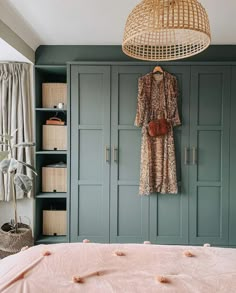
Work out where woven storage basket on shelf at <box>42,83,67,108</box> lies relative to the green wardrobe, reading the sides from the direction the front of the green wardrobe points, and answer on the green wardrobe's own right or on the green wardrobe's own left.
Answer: on the green wardrobe's own right

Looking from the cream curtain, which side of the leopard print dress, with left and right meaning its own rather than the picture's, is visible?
right

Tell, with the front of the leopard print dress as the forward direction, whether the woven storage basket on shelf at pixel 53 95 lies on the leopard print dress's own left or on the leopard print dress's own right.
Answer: on the leopard print dress's own right

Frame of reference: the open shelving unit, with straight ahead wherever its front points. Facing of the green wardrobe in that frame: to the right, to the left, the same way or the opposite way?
the same way

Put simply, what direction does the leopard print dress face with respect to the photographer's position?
facing the viewer

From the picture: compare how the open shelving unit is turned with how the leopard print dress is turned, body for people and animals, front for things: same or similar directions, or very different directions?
same or similar directions

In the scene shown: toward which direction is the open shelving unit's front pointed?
toward the camera

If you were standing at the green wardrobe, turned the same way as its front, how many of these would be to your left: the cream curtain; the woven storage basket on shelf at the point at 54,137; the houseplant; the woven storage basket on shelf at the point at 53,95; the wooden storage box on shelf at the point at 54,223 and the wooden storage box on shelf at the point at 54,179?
0

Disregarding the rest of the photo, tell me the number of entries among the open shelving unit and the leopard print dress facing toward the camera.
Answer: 2

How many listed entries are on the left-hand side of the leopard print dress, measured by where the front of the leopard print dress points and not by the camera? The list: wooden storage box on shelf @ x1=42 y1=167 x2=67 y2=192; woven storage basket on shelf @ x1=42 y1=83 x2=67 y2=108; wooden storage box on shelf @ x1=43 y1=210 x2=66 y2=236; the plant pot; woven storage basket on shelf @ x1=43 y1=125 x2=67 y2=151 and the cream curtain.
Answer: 0

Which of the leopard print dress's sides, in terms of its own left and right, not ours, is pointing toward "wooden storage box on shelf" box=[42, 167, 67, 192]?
right

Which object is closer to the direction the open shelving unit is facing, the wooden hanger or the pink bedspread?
the pink bedspread

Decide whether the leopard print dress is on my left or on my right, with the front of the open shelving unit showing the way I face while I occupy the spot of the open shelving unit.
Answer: on my left

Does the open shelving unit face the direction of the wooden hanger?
no

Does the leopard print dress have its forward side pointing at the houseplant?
no

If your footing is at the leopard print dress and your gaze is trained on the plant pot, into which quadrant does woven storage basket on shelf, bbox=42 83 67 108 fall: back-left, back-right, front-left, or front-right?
front-right

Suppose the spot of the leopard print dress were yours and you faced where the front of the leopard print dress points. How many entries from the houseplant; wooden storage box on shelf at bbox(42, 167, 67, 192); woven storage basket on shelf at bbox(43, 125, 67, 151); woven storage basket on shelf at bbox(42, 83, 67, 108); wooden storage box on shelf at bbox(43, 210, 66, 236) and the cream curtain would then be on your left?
0
